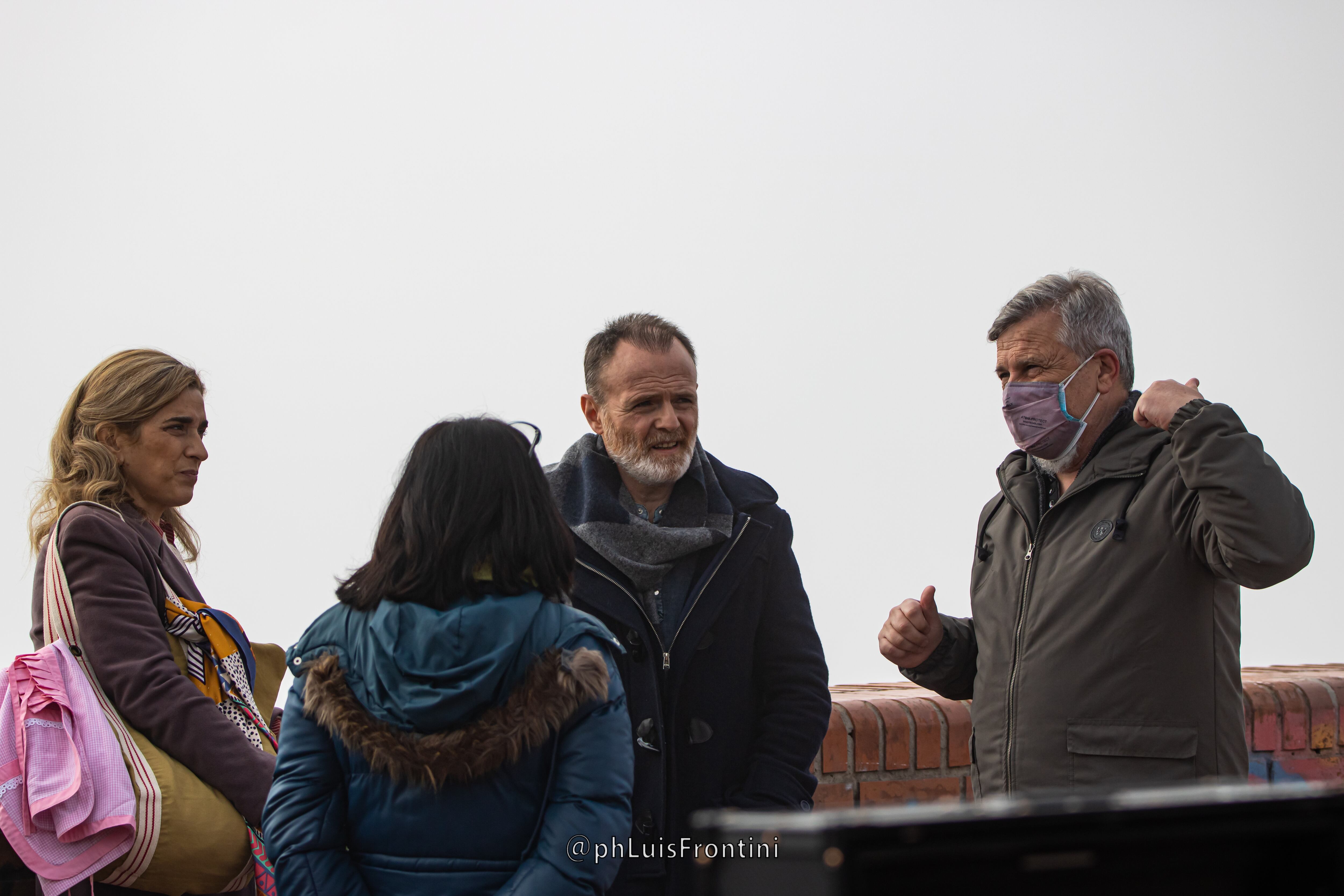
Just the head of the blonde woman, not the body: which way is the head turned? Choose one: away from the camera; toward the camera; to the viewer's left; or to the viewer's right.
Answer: to the viewer's right

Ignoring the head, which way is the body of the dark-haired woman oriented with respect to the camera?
away from the camera

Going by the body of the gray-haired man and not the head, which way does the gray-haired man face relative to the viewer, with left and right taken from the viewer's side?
facing the viewer and to the left of the viewer

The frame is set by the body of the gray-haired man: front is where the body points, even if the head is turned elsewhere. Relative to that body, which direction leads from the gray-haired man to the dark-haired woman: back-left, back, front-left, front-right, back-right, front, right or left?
front

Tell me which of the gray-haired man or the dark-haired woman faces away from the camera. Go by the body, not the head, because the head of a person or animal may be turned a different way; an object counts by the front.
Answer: the dark-haired woman

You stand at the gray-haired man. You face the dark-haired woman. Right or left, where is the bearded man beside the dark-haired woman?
right

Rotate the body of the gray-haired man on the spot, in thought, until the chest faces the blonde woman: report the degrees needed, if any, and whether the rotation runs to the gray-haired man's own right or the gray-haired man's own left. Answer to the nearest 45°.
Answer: approximately 45° to the gray-haired man's own right

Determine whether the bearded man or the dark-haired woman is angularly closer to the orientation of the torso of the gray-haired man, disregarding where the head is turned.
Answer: the dark-haired woman

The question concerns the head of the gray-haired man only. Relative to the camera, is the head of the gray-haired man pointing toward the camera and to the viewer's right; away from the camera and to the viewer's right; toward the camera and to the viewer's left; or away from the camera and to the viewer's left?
toward the camera and to the viewer's left

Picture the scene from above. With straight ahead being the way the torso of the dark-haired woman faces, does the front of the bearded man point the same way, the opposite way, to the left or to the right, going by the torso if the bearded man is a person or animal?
the opposite way

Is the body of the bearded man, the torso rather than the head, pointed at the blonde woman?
no

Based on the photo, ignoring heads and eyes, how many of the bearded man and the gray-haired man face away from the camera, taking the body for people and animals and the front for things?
0

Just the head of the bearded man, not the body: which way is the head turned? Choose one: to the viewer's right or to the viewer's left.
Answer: to the viewer's right

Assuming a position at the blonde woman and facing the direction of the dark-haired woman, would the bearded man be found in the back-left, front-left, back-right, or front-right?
front-left

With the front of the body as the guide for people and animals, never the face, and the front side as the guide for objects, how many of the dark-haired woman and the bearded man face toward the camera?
1

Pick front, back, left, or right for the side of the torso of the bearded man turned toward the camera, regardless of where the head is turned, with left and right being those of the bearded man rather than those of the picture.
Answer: front

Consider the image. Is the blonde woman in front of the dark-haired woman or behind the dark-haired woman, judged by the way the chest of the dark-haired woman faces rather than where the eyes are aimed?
in front

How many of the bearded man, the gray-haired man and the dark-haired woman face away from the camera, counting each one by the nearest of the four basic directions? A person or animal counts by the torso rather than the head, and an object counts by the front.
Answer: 1
